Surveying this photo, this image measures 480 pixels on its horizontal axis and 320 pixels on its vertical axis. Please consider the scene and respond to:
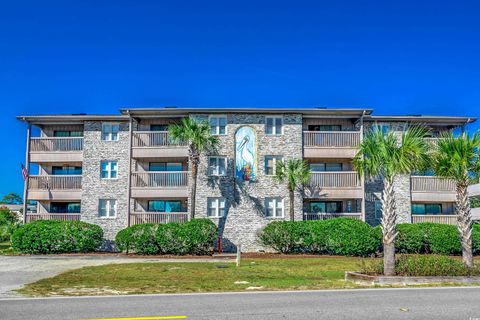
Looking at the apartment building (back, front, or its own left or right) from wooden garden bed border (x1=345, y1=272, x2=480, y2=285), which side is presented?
front

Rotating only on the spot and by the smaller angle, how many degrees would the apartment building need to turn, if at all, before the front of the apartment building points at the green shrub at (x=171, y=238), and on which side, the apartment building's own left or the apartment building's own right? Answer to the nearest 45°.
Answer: approximately 45° to the apartment building's own right

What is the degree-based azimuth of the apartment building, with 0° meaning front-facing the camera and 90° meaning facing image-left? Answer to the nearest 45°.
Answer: approximately 0°

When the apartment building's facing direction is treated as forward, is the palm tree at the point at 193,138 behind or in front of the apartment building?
in front

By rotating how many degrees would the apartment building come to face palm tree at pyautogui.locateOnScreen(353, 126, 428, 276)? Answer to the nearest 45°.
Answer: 0° — it already faces it

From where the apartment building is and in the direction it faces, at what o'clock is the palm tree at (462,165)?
The palm tree is roughly at 11 o'clock from the apartment building.

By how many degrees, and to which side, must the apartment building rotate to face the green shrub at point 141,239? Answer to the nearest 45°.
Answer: approximately 45° to its right

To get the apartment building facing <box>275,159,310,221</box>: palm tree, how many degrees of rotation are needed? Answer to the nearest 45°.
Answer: approximately 45° to its left

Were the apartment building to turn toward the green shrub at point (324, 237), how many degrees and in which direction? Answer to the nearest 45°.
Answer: approximately 45° to its left
